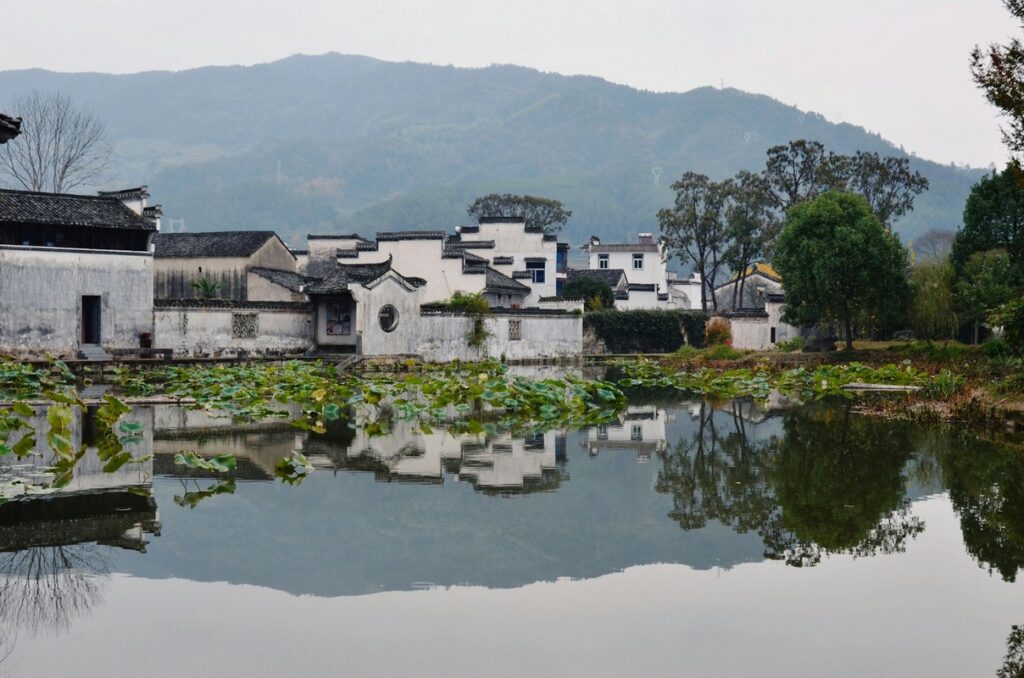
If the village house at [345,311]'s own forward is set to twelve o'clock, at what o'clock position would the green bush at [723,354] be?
The green bush is roughly at 9 o'clock from the village house.

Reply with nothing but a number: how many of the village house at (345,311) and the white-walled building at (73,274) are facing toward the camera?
2

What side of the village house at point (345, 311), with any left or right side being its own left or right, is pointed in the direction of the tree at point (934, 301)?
left

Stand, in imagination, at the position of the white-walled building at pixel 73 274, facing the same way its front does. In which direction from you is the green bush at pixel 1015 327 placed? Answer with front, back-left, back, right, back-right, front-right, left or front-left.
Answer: front-left

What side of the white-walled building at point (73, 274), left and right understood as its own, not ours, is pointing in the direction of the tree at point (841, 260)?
left

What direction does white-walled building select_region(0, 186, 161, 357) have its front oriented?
toward the camera

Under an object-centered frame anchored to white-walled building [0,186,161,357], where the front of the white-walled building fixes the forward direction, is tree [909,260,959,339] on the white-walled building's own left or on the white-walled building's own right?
on the white-walled building's own left

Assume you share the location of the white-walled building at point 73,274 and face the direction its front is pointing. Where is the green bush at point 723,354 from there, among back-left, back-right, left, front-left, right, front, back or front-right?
left

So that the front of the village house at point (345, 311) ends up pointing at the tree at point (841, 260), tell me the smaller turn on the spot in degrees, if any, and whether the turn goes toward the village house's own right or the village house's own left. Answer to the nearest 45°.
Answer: approximately 90° to the village house's own left

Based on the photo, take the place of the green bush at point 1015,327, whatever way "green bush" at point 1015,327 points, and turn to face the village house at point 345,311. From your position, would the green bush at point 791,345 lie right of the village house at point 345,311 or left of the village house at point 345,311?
right

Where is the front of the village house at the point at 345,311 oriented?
toward the camera

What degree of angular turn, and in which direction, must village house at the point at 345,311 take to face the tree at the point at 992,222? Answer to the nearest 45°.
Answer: approximately 45° to its left
